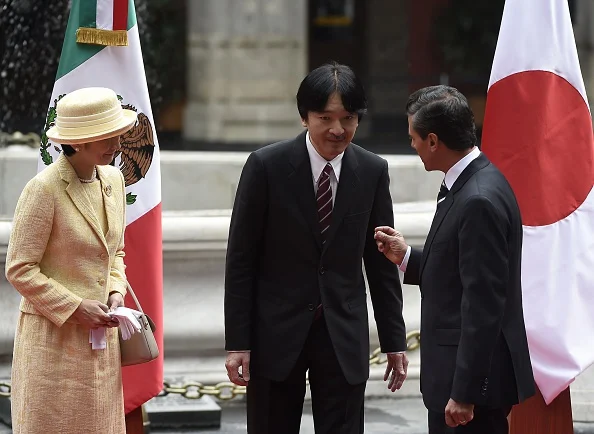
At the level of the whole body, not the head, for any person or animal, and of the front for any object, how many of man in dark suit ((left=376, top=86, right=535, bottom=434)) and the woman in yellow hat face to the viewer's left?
1

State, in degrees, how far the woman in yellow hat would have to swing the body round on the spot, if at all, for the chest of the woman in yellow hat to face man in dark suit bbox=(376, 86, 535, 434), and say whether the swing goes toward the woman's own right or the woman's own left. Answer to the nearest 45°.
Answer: approximately 45° to the woman's own left

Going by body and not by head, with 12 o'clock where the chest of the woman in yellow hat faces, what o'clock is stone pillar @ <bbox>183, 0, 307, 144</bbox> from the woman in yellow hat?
The stone pillar is roughly at 8 o'clock from the woman in yellow hat.

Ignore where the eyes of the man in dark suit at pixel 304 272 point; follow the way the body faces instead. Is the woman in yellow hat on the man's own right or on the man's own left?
on the man's own right

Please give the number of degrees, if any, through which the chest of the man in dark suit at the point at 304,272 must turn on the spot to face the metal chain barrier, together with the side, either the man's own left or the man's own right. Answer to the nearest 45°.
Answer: approximately 180°

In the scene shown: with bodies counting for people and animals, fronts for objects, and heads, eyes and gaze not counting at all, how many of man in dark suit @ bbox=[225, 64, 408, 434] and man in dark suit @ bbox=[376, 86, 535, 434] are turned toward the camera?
1

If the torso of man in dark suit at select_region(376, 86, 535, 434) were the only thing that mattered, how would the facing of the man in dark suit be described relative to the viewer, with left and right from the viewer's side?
facing to the left of the viewer

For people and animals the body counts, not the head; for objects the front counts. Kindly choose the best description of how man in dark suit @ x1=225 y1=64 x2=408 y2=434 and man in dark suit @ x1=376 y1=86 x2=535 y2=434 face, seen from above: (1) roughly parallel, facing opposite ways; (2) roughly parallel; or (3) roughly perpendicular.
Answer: roughly perpendicular

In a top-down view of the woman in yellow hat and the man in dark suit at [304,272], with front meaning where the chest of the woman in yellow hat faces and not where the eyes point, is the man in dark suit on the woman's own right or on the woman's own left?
on the woman's own left

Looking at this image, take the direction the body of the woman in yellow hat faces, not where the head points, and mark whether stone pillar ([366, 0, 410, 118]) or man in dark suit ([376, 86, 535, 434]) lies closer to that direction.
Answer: the man in dark suit

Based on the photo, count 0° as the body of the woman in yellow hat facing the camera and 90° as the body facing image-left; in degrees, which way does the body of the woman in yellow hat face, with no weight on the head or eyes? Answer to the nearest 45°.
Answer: approximately 315°
